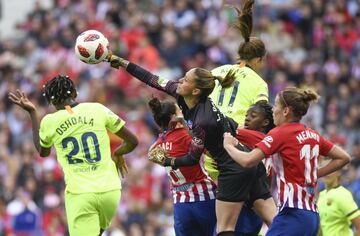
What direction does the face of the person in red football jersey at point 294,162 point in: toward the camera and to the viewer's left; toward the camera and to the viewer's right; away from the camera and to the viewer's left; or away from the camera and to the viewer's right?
away from the camera and to the viewer's left

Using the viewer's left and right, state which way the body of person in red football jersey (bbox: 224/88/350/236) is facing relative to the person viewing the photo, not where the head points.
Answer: facing away from the viewer and to the left of the viewer
